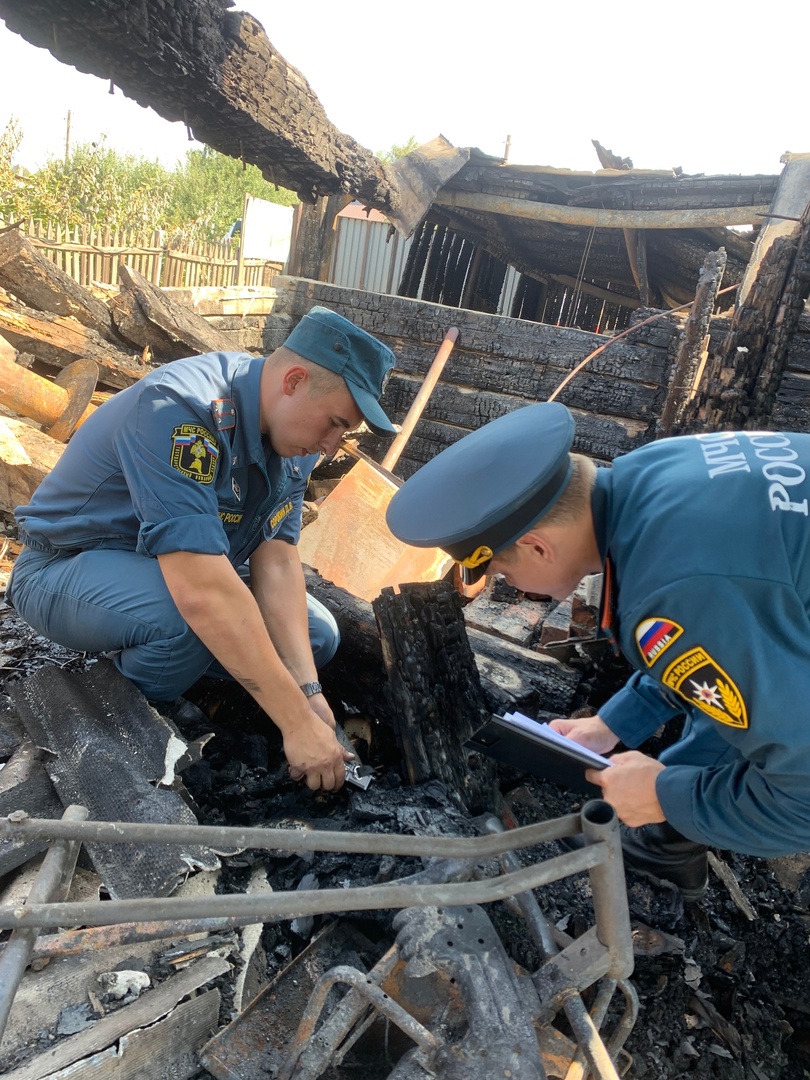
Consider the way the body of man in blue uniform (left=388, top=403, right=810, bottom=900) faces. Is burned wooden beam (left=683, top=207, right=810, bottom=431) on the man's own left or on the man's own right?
on the man's own right

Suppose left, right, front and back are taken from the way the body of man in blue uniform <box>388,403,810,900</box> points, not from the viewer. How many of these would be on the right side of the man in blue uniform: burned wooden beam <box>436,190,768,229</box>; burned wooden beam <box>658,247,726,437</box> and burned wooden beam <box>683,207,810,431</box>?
3

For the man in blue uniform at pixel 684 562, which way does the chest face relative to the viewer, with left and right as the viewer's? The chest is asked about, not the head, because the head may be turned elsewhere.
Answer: facing to the left of the viewer

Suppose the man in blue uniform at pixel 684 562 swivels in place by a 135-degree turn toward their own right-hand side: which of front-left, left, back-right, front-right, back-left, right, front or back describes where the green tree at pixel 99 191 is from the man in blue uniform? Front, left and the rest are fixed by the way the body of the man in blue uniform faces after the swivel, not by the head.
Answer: left

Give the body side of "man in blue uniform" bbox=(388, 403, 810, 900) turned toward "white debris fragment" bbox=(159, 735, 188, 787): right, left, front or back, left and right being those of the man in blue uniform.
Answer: front

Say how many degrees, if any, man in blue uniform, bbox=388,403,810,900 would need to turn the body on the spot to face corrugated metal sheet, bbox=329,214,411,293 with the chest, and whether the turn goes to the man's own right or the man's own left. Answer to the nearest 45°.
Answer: approximately 45° to the man's own right

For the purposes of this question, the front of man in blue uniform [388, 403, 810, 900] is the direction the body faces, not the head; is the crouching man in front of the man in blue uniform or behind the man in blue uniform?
in front

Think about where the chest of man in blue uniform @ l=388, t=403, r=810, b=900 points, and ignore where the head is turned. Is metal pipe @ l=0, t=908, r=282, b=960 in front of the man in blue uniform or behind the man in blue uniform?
in front

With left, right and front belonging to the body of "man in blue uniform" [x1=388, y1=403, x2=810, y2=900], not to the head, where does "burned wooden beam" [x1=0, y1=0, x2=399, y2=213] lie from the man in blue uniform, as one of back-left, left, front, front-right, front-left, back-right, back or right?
front-right

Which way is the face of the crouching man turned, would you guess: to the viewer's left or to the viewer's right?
to the viewer's right

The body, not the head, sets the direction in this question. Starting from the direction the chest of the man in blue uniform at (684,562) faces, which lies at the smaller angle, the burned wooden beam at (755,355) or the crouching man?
the crouching man

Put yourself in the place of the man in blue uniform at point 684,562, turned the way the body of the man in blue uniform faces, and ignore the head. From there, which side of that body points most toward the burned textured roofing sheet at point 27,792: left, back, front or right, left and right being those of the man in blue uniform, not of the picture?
front

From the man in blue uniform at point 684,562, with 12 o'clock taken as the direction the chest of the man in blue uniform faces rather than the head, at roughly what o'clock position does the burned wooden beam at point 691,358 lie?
The burned wooden beam is roughly at 3 o'clock from the man in blue uniform.
